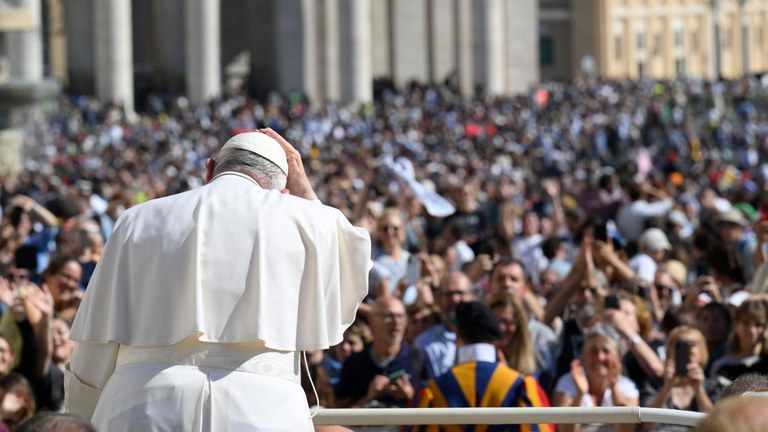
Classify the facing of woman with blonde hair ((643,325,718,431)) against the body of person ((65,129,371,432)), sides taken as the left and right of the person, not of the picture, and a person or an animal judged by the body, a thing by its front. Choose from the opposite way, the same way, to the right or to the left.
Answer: the opposite way

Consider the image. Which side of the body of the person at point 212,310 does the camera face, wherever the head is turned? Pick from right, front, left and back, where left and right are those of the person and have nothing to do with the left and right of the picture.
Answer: back

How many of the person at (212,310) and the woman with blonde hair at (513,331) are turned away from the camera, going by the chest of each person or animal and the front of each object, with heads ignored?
1

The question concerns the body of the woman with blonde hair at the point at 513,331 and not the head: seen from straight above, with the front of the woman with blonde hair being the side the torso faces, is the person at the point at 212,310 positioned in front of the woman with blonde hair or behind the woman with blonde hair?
in front

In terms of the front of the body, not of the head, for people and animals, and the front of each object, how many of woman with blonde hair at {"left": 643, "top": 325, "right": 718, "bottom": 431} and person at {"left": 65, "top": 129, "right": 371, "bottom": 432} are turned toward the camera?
1

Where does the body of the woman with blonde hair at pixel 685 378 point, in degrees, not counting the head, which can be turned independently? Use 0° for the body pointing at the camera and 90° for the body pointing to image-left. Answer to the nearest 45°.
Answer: approximately 0°
